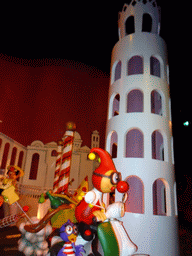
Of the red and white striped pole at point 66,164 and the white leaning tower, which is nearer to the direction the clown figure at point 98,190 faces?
the white leaning tower

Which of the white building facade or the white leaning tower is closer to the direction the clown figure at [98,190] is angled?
the white leaning tower

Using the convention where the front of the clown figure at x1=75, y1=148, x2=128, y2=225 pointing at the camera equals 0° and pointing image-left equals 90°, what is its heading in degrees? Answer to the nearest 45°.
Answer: approximately 270°

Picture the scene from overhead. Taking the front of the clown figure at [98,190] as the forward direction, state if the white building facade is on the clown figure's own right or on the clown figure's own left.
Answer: on the clown figure's own left

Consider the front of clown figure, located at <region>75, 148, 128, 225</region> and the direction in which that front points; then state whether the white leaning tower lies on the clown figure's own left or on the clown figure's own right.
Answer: on the clown figure's own left
